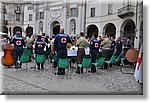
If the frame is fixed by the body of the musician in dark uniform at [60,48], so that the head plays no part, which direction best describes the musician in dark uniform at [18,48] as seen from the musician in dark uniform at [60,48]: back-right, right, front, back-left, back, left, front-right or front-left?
left

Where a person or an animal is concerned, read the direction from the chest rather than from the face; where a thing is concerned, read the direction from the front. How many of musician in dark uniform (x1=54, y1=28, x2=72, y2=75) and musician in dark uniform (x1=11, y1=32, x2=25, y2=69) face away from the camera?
2

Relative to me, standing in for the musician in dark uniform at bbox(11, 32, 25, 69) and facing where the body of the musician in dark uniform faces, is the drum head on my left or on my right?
on my right

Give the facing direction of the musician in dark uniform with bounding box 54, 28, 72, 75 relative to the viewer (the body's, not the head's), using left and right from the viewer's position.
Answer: facing away from the viewer

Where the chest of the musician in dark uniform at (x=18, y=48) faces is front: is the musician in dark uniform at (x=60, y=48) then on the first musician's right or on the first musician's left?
on the first musician's right

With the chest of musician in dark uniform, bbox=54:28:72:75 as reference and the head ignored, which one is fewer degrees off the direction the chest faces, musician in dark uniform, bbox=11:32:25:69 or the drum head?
the musician in dark uniform

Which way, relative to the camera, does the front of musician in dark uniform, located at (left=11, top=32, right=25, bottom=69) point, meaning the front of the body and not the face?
away from the camera

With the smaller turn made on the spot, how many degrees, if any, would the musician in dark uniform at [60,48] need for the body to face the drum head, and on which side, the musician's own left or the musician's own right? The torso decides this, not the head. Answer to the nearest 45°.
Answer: approximately 135° to the musician's own right
